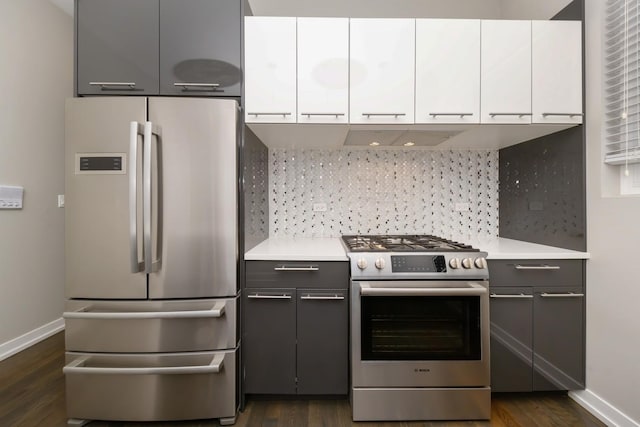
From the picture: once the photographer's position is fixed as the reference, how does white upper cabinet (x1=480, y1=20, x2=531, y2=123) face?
facing the viewer

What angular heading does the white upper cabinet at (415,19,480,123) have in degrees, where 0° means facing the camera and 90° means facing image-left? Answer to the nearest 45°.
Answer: approximately 0°

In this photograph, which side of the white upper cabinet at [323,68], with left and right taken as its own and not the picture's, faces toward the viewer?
front

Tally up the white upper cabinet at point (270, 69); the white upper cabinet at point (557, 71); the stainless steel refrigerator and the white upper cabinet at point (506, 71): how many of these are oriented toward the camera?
4

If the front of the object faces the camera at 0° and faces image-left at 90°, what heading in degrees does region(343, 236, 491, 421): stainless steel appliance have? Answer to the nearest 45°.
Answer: approximately 0°

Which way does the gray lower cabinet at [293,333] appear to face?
toward the camera

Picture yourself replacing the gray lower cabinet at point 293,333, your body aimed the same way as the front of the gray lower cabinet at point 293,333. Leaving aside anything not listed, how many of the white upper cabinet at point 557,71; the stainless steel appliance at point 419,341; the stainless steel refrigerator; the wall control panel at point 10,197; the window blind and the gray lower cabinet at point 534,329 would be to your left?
4

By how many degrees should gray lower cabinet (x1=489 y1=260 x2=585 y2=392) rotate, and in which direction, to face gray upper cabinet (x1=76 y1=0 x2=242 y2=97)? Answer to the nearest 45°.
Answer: approximately 45° to its right

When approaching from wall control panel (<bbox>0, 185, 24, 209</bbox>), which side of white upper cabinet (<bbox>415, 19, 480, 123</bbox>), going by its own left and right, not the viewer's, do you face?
right
